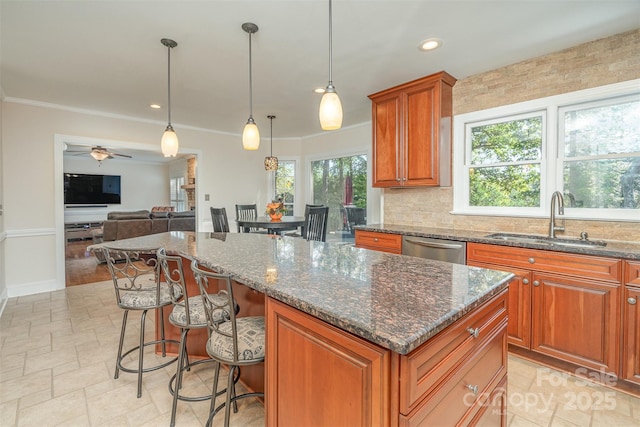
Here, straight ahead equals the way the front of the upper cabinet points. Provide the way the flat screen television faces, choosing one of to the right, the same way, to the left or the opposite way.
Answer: to the left

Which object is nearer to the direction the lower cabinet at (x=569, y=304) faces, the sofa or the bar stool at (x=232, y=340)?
the bar stool

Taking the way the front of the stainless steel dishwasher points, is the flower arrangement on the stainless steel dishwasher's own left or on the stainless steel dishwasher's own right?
on the stainless steel dishwasher's own right

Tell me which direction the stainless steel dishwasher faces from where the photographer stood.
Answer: facing the viewer and to the left of the viewer

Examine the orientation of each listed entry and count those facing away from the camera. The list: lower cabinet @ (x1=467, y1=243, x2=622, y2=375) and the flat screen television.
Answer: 0

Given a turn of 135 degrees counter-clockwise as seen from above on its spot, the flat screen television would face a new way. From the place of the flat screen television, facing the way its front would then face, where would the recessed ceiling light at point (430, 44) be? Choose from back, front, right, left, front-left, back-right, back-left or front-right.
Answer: back-right

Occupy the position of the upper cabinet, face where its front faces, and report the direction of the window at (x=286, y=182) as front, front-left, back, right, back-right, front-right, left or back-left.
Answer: right

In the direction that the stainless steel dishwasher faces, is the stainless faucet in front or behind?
behind

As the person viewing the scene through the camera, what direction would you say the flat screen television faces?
facing the viewer

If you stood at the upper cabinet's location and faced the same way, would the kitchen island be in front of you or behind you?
in front

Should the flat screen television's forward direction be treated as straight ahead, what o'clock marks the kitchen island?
The kitchen island is roughly at 12 o'clock from the flat screen television.

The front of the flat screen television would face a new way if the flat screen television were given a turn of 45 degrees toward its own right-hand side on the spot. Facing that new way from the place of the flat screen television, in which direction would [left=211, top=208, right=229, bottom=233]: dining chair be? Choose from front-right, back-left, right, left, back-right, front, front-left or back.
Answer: front-left

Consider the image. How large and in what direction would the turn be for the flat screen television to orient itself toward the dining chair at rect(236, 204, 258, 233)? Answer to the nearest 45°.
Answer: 0° — it already faces it

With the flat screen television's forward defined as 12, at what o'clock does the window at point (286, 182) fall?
The window is roughly at 11 o'clock from the flat screen television.

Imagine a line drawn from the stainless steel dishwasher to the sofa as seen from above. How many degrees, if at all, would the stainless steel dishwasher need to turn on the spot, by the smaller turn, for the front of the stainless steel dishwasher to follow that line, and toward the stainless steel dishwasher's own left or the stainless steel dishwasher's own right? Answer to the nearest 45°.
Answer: approximately 45° to the stainless steel dishwasher's own right

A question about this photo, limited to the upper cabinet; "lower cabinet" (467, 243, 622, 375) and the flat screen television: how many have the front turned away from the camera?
0

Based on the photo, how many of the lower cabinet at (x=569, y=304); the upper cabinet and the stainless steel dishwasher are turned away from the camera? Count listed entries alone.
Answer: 0
